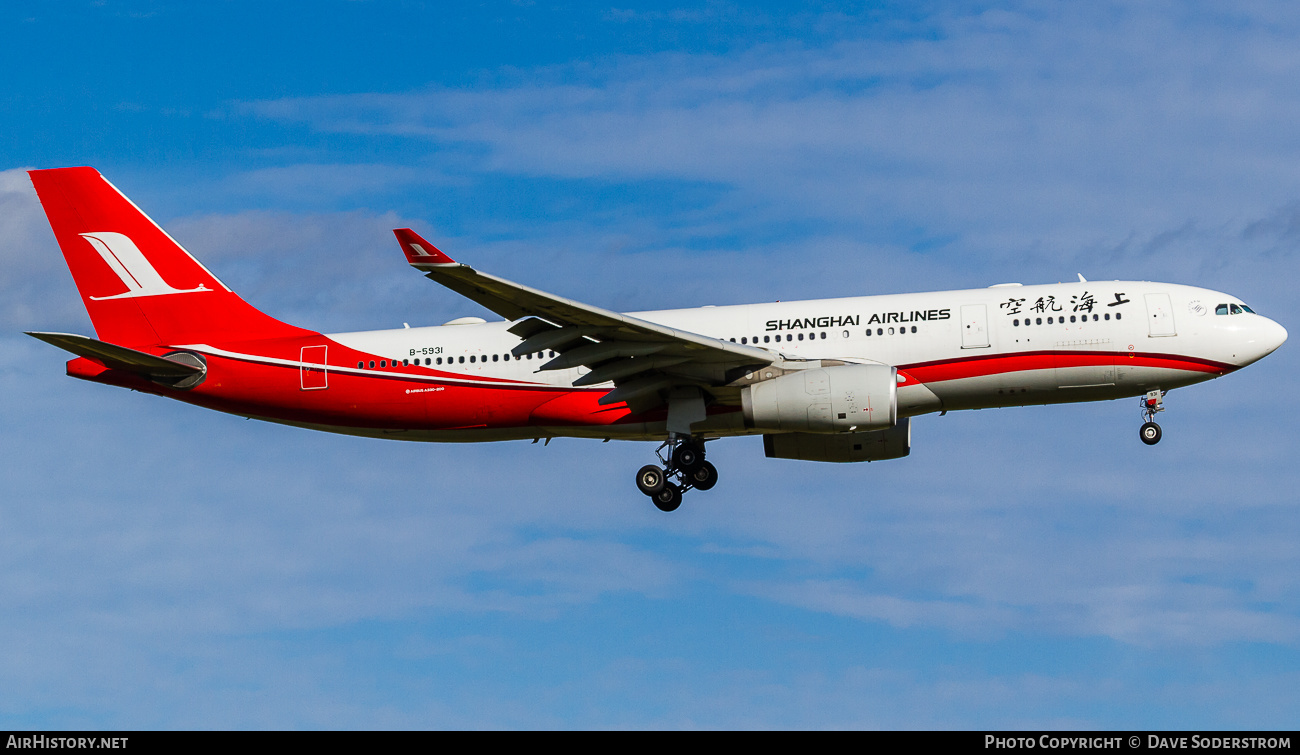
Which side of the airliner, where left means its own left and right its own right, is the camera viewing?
right
